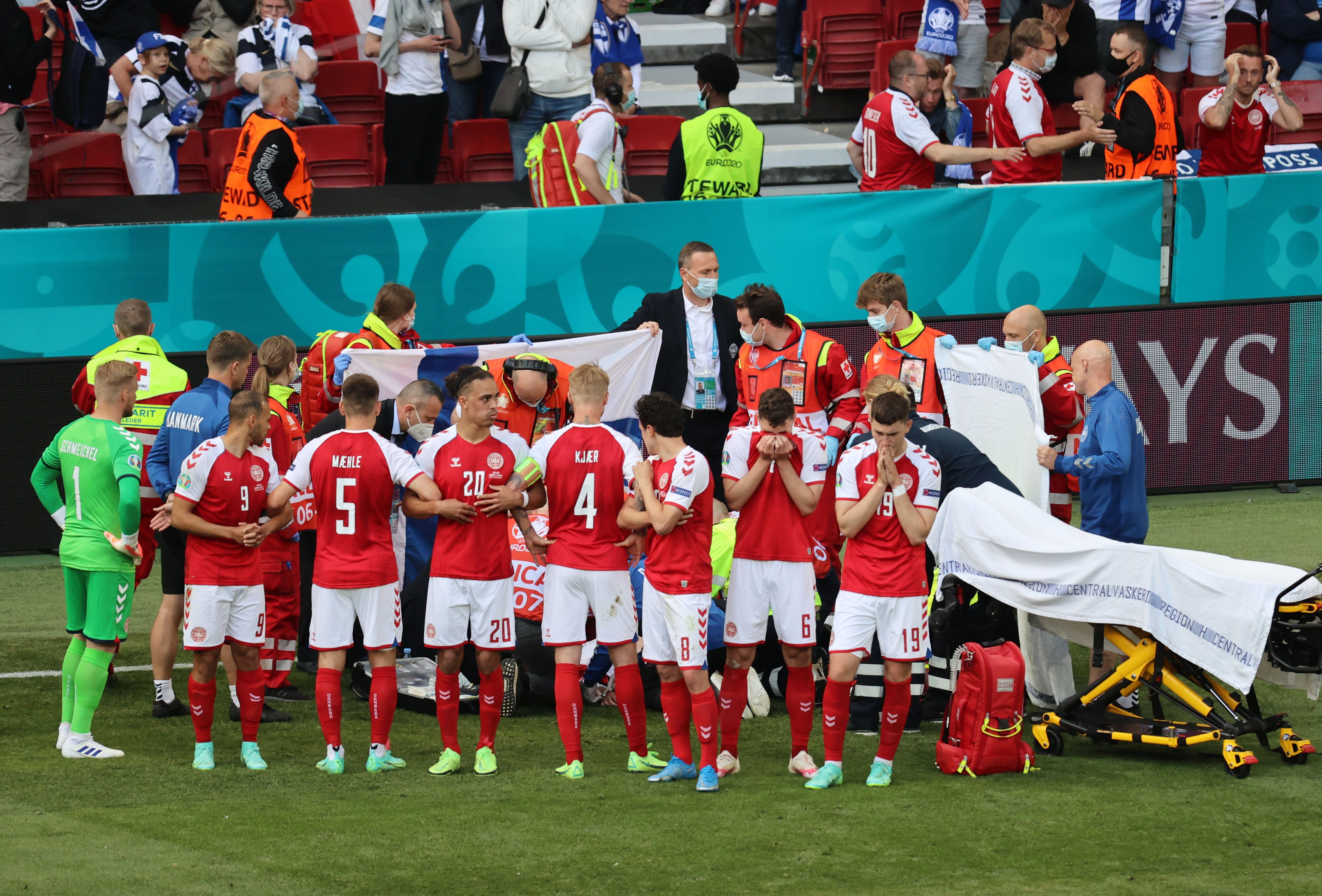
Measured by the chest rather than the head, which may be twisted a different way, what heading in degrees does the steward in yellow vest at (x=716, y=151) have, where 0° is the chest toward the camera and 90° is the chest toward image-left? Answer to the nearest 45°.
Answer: approximately 180°

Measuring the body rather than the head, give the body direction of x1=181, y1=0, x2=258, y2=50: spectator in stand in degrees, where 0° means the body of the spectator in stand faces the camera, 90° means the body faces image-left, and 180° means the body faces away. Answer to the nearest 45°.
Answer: approximately 0°

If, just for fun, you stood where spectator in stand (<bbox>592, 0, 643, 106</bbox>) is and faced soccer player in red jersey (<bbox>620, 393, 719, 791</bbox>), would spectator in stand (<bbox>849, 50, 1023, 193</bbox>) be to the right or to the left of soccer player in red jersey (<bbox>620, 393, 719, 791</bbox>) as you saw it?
left

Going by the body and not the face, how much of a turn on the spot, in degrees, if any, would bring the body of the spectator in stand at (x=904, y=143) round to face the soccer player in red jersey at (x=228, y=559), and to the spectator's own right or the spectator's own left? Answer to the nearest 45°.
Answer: approximately 180°

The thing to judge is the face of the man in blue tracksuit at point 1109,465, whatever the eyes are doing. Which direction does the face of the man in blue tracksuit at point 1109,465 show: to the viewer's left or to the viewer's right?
to the viewer's left

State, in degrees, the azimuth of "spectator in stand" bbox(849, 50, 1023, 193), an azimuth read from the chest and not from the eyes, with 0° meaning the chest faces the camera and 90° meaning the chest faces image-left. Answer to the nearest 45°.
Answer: approximately 225°

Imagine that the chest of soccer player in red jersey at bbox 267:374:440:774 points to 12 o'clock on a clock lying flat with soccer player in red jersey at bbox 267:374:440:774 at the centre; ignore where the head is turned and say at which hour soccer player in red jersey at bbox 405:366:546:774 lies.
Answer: soccer player in red jersey at bbox 405:366:546:774 is roughly at 3 o'clock from soccer player in red jersey at bbox 267:374:440:774.

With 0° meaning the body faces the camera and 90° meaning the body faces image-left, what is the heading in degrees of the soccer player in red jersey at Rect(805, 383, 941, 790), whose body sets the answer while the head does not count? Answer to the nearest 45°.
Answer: approximately 0°
